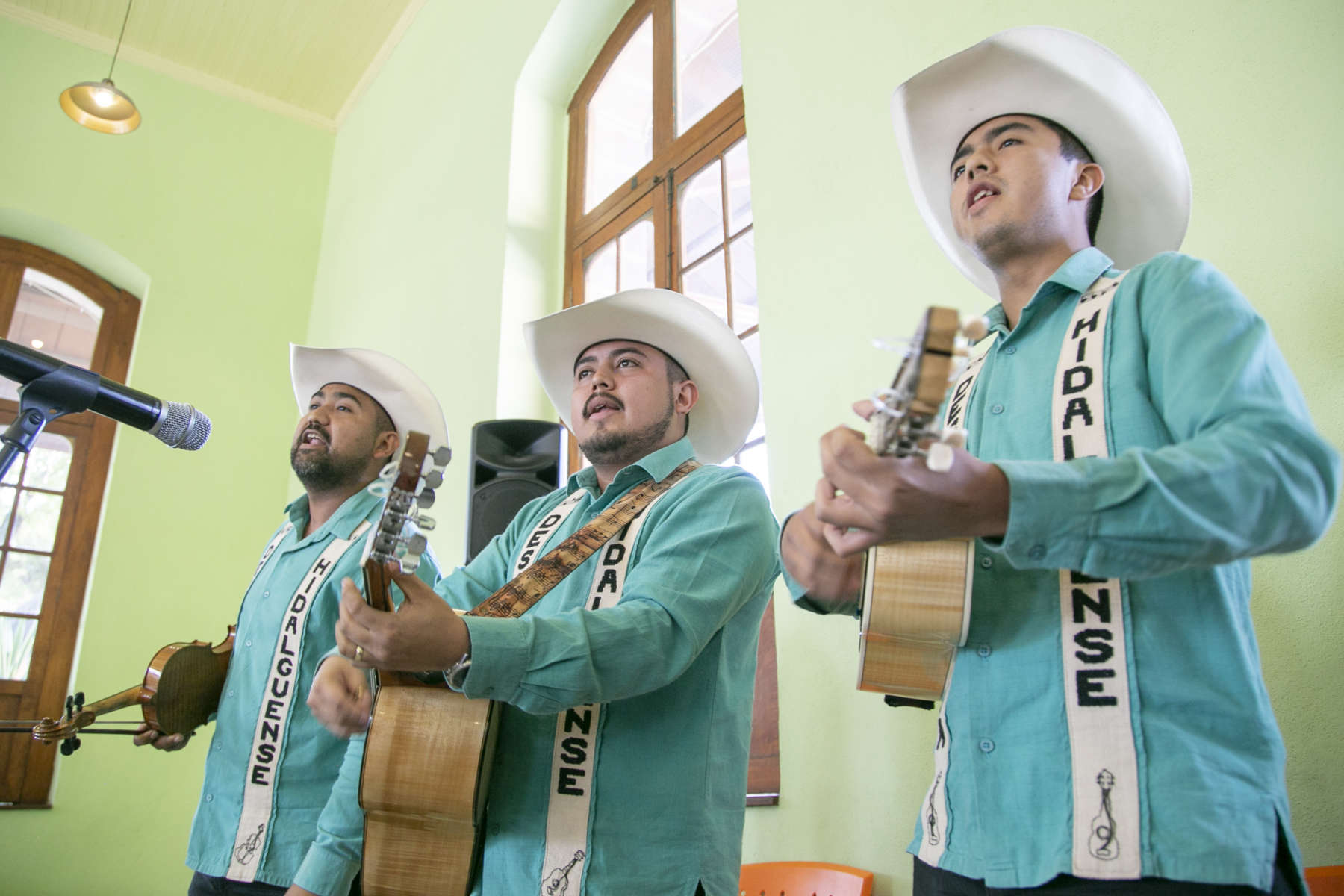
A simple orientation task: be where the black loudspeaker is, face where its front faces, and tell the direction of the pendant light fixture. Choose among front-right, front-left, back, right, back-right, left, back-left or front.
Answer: back-right

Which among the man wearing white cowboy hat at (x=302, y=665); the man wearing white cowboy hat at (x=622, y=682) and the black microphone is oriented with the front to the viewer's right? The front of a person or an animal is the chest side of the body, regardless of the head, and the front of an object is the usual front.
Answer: the black microphone

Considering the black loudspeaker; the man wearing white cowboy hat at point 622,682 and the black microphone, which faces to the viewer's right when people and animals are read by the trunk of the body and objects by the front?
the black microphone

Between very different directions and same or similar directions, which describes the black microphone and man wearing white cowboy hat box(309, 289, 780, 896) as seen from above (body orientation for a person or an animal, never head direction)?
very different directions

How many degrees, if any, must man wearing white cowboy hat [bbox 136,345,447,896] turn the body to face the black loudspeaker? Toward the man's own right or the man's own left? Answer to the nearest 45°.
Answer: approximately 180°

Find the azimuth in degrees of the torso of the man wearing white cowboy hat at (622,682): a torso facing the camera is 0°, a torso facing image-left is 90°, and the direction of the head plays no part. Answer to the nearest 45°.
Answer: approximately 45°

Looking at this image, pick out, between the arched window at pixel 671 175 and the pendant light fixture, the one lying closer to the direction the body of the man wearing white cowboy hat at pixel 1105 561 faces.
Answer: the pendant light fixture

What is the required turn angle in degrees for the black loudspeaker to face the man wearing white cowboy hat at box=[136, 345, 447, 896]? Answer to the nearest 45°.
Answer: approximately 45° to its right

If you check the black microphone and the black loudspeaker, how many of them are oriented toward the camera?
1

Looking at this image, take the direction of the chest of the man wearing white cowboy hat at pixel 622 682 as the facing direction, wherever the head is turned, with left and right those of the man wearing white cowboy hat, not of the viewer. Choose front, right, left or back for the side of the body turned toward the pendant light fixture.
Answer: right

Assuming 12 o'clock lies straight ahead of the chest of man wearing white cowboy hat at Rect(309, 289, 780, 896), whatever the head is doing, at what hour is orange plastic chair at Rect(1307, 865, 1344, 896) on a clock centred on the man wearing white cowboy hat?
The orange plastic chair is roughly at 8 o'clock from the man wearing white cowboy hat.

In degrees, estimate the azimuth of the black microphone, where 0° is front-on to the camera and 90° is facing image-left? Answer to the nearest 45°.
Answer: approximately 270°

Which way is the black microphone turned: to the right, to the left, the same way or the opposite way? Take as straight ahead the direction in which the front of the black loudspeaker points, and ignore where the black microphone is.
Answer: to the left

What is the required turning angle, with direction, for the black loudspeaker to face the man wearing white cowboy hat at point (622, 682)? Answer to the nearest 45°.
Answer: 0° — it already faces them
